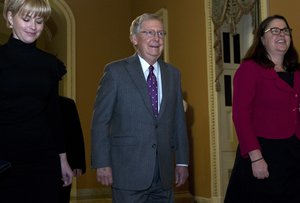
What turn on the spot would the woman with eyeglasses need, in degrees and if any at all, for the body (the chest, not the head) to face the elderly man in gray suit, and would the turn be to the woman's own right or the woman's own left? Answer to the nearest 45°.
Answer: approximately 90° to the woman's own right

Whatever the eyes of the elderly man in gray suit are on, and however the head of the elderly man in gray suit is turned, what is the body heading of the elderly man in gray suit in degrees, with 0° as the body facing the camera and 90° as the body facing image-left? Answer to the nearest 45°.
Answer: approximately 315°

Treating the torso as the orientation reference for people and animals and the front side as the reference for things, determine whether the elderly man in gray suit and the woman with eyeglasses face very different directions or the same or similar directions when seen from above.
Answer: same or similar directions

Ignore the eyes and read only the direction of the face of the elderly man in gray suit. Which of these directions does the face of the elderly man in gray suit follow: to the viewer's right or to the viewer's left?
to the viewer's right

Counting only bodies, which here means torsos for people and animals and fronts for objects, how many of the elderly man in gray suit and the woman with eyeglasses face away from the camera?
0

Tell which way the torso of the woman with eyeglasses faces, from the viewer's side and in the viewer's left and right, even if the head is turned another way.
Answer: facing the viewer and to the right of the viewer

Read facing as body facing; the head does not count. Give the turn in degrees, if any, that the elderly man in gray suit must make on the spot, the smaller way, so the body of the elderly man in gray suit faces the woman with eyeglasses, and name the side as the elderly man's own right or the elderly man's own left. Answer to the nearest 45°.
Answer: approximately 45° to the elderly man's own left
